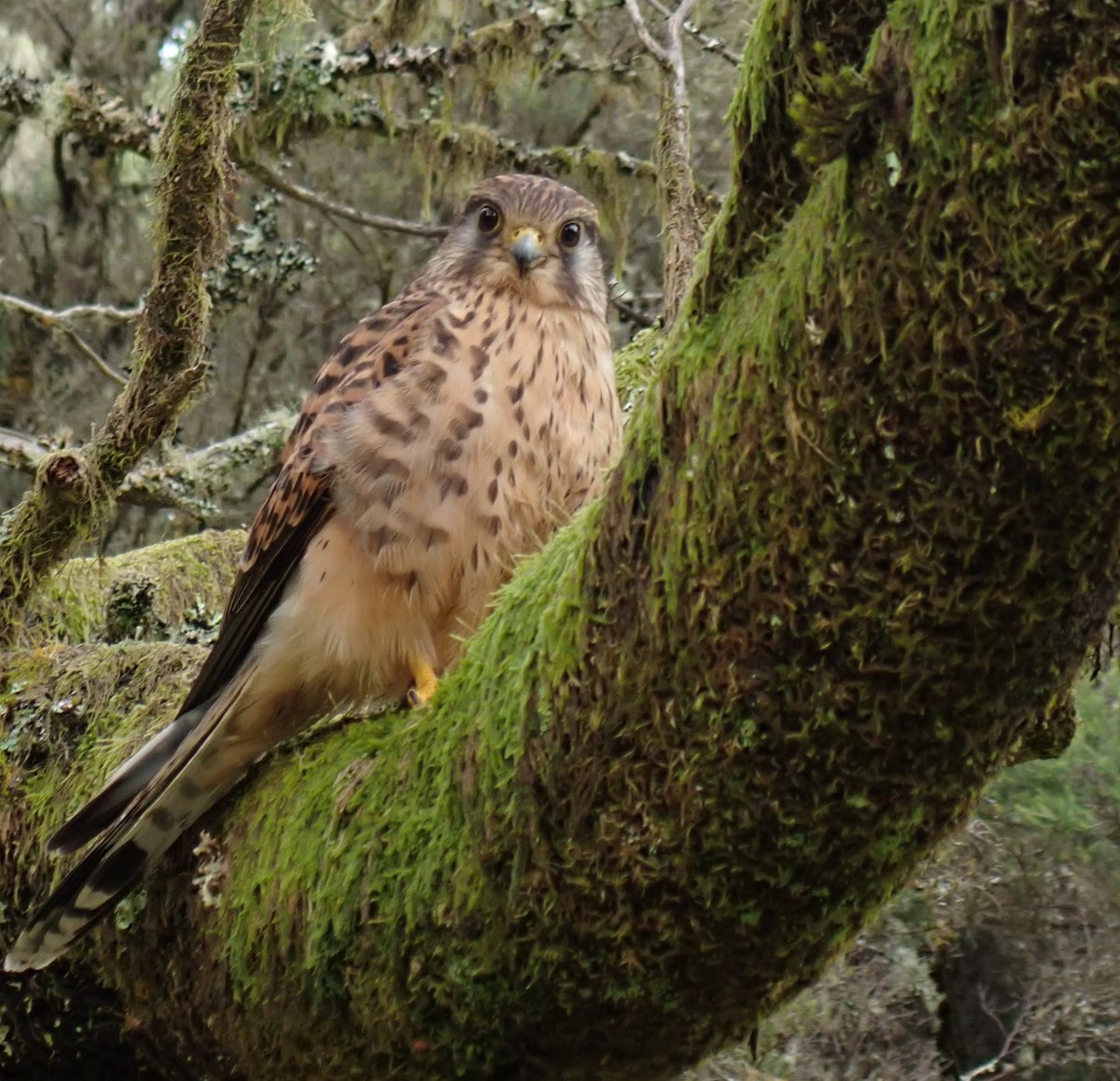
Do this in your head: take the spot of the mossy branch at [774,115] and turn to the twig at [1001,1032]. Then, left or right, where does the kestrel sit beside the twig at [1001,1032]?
left

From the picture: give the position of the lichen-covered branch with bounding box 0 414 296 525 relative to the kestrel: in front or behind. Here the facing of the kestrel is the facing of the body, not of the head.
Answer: behind

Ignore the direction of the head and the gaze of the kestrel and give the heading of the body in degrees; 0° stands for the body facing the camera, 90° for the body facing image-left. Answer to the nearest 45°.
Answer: approximately 315°

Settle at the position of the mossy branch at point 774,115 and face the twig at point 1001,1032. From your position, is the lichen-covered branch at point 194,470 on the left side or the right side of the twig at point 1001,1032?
left
